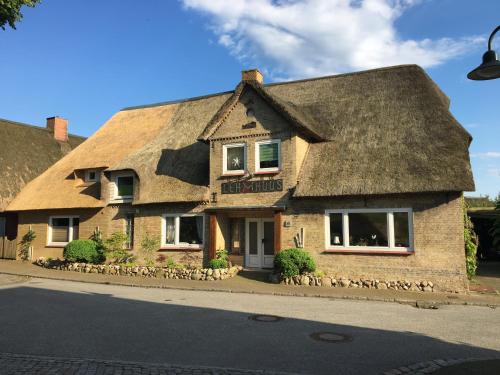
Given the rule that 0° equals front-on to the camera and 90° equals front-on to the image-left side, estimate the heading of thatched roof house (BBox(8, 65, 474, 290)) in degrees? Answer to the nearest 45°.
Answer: approximately 45°

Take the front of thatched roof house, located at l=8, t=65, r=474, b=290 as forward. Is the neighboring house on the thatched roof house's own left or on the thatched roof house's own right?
on the thatched roof house's own right

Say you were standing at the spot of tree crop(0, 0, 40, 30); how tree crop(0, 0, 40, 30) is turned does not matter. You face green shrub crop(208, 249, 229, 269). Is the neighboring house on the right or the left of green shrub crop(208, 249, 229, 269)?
left

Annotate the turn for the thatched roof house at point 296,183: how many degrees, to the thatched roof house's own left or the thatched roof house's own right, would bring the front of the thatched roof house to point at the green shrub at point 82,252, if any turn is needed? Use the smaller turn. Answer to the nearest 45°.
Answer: approximately 45° to the thatched roof house's own right

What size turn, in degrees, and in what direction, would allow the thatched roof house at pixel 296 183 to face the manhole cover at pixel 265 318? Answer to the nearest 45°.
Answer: approximately 45° to its left
